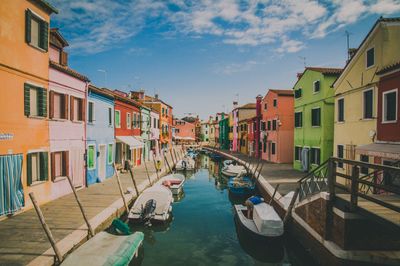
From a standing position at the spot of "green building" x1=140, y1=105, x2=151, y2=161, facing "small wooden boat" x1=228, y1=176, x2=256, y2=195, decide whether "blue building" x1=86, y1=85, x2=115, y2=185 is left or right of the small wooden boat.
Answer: right

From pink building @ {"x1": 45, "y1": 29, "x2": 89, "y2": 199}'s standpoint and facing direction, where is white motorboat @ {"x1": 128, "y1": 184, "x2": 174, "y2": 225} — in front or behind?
in front

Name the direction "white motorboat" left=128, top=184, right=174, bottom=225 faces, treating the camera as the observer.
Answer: facing away from the viewer

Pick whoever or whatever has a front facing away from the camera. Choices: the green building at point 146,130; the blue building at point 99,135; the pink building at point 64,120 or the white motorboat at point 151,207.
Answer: the white motorboat

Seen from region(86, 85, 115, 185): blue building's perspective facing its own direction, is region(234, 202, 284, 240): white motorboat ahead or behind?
ahead

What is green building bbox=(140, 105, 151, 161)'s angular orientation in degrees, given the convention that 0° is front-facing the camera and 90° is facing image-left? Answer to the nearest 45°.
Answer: approximately 315°

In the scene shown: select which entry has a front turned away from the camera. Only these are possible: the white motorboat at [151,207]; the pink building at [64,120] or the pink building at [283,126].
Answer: the white motorboat

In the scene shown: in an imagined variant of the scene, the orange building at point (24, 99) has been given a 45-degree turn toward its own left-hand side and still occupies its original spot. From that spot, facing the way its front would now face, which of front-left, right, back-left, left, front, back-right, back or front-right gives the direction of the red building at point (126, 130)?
front-left

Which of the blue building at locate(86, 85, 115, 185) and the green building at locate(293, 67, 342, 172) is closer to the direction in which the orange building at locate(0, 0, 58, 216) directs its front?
the green building

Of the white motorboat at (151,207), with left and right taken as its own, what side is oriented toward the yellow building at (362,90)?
right

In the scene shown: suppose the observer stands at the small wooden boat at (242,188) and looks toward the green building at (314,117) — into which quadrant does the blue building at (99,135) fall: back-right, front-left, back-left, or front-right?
back-left

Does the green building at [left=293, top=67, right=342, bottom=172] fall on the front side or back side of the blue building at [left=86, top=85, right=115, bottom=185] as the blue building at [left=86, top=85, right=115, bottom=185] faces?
on the front side

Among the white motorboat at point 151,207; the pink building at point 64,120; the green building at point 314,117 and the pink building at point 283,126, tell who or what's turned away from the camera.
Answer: the white motorboat

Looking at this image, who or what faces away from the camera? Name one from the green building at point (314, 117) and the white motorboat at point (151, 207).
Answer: the white motorboat

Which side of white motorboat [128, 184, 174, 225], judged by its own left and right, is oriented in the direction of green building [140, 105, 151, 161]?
front

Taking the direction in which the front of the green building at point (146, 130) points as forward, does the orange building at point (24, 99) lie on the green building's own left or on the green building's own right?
on the green building's own right

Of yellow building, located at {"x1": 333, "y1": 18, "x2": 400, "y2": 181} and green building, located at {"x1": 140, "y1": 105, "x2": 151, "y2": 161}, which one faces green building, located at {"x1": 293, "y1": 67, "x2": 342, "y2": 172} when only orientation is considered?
green building, located at {"x1": 140, "y1": 105, "x2": 151, "y2": 161}

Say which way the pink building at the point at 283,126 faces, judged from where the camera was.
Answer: facing the viewer and to the left of the viewer

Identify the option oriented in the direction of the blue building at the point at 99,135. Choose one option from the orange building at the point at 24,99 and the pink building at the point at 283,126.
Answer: the pink building

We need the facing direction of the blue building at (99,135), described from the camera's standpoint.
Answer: facing the viewer and to the right of the viewer
